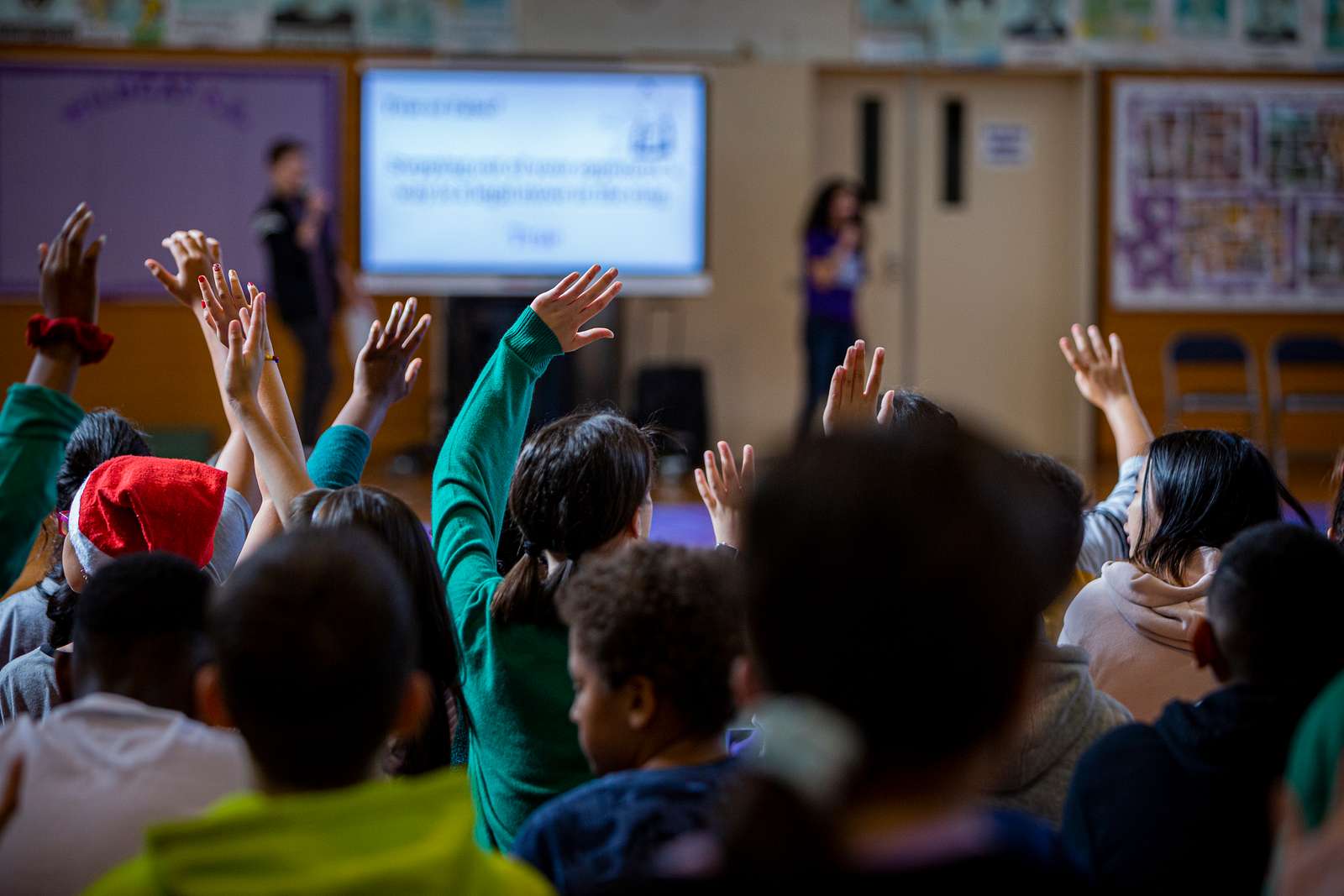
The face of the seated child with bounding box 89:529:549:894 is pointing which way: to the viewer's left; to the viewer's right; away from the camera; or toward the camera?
away from the camera

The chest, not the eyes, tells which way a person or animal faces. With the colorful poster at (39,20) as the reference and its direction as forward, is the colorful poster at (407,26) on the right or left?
on its left

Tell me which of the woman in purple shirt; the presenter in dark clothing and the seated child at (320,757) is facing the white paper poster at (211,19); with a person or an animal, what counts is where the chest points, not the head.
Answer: the seated child

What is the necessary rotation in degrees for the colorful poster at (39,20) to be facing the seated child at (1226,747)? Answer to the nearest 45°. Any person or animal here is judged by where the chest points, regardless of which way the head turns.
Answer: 0° — it already faces them

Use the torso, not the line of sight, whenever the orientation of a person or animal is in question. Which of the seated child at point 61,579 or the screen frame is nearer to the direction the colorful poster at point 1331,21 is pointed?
the seated child

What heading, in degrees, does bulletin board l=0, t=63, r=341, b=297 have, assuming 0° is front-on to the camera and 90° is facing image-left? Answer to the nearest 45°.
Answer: approximately 0°
